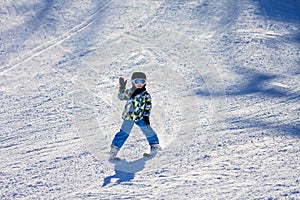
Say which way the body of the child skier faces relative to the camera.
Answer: toward the camera
